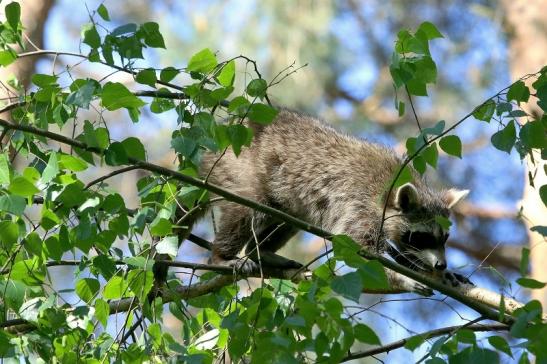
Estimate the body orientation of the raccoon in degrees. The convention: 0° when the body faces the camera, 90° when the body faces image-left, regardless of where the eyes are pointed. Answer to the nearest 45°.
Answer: approximately 270°

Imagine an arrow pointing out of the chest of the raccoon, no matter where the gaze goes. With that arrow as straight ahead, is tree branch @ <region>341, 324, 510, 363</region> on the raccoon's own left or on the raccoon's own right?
on the raccoon's own right
